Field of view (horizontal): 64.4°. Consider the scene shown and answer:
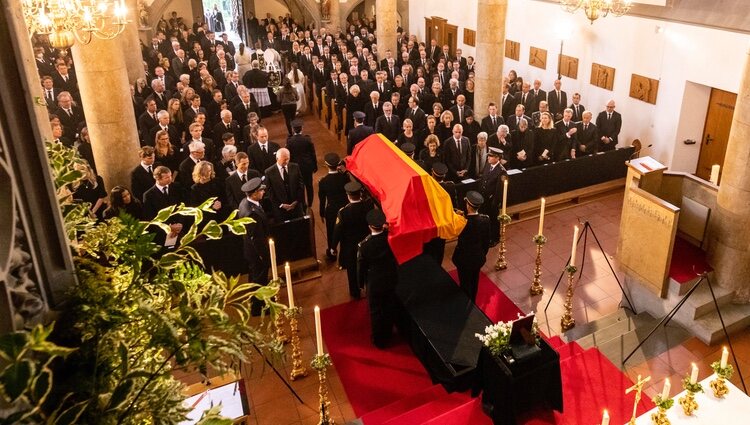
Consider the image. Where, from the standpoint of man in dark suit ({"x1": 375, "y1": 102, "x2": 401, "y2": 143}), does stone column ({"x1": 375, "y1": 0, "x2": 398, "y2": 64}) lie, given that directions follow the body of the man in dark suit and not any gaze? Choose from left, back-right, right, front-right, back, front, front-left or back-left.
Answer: back

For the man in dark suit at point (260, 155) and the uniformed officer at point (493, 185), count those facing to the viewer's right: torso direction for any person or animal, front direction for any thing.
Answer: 0

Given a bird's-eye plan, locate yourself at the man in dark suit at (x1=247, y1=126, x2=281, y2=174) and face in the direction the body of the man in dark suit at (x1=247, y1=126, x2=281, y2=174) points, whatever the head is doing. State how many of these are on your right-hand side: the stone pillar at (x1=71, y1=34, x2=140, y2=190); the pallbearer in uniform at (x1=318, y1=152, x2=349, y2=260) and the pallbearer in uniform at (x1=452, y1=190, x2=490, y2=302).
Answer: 1

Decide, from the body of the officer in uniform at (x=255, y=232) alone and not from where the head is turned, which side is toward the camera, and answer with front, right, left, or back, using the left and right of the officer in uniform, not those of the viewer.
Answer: right

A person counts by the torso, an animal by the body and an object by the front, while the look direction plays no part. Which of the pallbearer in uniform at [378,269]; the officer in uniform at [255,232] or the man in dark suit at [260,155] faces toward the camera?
the man in dark suit

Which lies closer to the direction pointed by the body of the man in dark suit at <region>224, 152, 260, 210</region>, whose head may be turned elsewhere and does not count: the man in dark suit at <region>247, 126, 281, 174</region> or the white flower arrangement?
the white flower arrangement

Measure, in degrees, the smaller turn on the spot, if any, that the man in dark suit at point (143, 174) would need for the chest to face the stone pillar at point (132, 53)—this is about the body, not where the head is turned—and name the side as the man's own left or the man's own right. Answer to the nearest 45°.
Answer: approximately 135° to the man's own left

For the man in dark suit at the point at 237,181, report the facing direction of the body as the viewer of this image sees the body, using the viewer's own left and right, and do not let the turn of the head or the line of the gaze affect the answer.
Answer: facing the viewer and to the right of the viewer

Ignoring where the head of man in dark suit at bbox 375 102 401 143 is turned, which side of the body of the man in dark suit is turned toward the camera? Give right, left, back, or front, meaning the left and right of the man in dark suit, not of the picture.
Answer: front

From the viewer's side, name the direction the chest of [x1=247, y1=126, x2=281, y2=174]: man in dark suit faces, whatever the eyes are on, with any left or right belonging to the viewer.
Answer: facing the viewer

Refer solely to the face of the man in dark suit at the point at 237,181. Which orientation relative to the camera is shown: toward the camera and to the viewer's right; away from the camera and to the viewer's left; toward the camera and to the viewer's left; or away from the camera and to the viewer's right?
toward the camera and to the viewer's right

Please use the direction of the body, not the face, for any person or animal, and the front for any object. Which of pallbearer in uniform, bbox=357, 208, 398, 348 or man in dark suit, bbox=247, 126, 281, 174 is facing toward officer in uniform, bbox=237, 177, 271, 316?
the man in dark suit

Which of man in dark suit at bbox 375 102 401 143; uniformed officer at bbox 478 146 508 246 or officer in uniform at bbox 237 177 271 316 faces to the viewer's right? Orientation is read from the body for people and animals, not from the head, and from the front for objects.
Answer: the officer in uniform

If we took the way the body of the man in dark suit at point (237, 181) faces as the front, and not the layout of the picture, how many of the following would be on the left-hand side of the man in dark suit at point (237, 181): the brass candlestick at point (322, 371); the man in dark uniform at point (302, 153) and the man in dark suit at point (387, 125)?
2

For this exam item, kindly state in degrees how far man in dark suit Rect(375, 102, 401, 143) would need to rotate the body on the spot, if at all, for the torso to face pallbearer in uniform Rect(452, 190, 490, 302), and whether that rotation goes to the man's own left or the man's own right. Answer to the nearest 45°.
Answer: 0° — they already face them

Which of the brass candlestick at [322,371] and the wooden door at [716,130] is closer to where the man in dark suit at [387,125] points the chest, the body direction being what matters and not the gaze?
the brass candlestick
